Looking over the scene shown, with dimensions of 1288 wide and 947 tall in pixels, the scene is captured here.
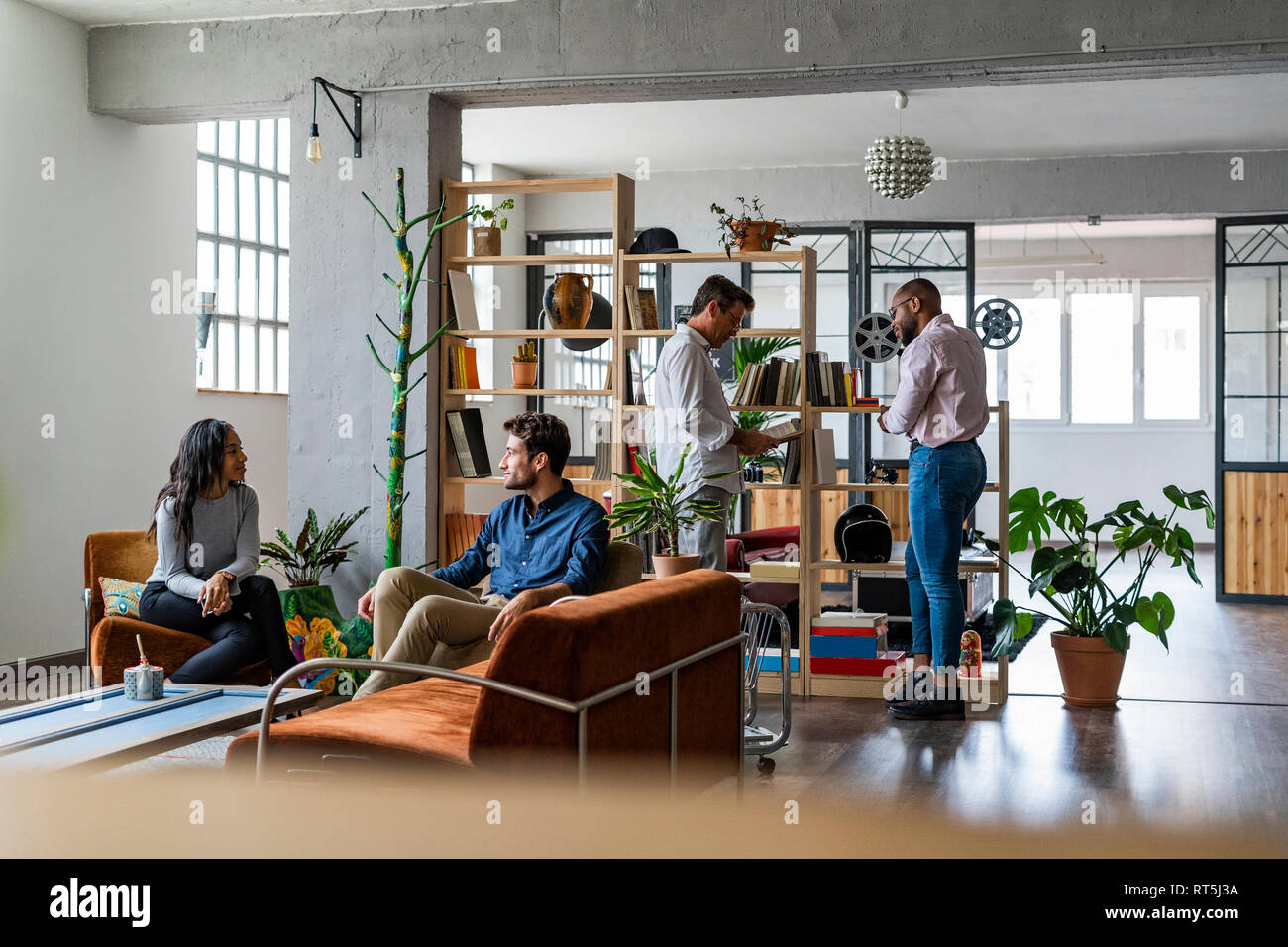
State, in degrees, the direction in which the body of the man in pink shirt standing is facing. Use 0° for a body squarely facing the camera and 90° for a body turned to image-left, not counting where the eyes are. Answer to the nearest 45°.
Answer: approximately 90°

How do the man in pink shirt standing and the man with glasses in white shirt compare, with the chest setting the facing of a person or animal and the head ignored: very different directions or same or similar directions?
very different directions

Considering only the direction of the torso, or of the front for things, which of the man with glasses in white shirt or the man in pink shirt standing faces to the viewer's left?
the man in pink shirt standing

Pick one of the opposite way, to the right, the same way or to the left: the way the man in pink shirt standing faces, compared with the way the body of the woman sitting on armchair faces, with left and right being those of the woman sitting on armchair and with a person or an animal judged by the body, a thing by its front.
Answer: the opposite way

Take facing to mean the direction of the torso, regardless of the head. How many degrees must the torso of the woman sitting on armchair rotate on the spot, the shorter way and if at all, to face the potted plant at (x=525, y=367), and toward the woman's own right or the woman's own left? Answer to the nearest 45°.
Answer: approximately 90° to the woman's own left

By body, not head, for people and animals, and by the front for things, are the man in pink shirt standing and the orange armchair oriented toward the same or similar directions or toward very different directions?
very different directions

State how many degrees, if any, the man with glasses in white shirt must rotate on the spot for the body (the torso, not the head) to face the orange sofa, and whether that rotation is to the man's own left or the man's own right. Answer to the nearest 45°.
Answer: approximately 90° to the man's own right

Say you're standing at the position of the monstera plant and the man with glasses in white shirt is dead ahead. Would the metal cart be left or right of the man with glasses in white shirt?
left

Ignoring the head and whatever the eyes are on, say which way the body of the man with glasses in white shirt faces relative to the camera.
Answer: to the viewer's right

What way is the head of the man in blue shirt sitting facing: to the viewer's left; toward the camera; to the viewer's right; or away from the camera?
to the viewer's left

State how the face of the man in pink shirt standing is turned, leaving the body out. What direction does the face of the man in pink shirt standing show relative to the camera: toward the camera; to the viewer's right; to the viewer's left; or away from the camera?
to the viewer's left

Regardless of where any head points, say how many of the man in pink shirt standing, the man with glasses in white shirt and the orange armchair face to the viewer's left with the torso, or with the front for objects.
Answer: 1

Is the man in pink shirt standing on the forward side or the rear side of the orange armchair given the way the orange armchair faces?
on the forward side

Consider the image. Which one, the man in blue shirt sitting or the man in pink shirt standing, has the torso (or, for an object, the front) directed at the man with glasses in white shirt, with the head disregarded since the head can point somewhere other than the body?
the man in pink shirt standing

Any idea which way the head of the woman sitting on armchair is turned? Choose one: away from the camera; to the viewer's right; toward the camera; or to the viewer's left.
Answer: to the viewer's right

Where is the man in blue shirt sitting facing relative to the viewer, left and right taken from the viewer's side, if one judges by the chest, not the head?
facing the viewer and to the left of the viewer

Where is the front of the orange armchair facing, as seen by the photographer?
facing the viewer and to the right of the viewer
